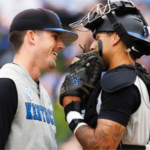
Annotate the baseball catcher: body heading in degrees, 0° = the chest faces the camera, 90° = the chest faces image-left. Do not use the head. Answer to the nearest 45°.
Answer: approximately 90°

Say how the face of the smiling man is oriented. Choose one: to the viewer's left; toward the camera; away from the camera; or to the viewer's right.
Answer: to the viewer's right

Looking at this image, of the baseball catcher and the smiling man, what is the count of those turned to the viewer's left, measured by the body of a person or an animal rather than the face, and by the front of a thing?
1

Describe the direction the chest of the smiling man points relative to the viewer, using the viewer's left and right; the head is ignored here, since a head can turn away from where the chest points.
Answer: facing the viewer and to the right of the viewer

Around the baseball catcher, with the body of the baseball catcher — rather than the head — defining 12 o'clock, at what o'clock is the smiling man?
The smiling man is roughly at 12 o'clock from the baseball catcher.
